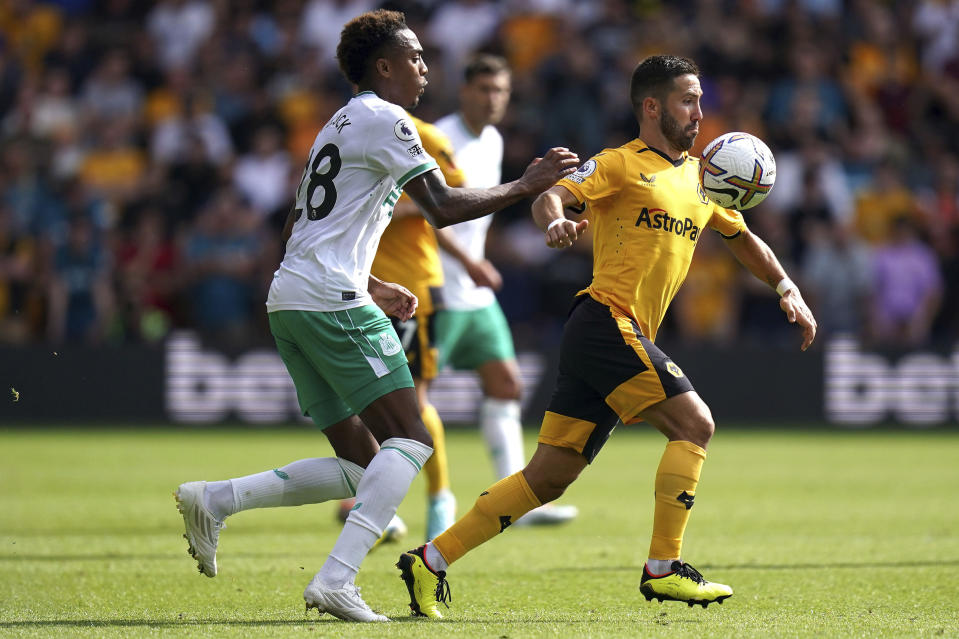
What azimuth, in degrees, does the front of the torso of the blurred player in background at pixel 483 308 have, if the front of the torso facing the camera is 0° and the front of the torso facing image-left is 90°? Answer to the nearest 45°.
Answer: approximately 315°

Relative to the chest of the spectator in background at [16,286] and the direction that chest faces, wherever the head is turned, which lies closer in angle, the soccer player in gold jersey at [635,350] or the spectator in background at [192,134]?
the soccer player in gold jersey

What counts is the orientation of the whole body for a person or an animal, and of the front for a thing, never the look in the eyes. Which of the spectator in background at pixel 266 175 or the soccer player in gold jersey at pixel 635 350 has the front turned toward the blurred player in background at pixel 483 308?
the spectator in background

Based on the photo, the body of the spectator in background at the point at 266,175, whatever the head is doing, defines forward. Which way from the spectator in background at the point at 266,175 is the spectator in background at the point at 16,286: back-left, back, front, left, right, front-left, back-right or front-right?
right

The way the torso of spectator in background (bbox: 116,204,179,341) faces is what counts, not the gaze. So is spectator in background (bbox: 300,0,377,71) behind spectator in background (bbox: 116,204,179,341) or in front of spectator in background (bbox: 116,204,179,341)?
behind

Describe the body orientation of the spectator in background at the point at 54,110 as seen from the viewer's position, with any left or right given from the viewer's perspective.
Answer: facing the viewer

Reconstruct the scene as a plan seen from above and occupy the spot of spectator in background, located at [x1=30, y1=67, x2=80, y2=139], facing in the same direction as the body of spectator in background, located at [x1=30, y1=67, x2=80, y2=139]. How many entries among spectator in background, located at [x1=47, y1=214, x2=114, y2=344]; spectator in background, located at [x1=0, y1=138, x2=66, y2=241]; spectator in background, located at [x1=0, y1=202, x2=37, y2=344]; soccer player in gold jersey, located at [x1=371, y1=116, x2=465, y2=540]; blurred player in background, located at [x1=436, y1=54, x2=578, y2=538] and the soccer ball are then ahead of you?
6

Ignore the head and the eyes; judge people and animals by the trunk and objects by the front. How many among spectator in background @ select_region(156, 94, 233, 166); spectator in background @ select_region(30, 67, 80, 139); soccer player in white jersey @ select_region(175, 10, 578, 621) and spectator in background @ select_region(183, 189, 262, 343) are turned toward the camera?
3

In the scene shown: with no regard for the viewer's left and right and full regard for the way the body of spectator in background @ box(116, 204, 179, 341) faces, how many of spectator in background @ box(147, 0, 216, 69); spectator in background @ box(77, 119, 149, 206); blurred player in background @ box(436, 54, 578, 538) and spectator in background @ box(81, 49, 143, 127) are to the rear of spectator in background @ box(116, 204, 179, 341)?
3

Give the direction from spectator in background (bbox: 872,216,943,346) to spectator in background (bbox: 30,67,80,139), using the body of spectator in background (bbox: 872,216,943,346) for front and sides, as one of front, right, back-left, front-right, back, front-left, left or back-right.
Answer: right

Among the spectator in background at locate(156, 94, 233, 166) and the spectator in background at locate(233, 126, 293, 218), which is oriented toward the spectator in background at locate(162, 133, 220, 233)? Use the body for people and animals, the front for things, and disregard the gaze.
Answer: the spectator in background at locate(156, 94, 233, 166)

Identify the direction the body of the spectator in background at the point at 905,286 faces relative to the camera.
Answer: toward the camera

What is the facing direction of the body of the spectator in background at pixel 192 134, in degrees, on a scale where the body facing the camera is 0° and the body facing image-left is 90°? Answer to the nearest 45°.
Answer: approximately 0°

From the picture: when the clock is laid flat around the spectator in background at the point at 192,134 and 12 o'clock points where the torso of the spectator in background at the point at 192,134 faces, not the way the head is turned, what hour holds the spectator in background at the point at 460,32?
the spectator in background at the point at 460,32 is roughly at 9 o'clock from the spectator in background at the point at 192,134.

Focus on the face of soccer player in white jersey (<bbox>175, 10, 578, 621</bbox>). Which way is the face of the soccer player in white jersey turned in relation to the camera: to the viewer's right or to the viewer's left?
to the viewer's right

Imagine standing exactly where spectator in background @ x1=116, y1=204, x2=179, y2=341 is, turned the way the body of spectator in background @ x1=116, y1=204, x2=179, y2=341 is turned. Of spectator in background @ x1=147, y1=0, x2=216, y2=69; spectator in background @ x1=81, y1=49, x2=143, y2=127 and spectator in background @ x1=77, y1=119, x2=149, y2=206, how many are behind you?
3
